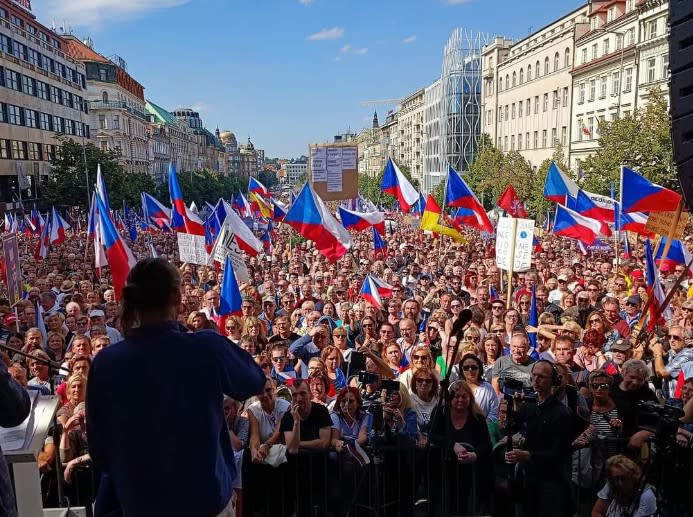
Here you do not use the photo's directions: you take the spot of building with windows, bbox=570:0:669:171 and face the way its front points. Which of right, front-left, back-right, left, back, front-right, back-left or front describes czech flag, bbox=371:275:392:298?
front-left

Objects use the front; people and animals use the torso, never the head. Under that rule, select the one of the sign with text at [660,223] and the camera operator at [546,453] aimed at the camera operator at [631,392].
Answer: the sign with text

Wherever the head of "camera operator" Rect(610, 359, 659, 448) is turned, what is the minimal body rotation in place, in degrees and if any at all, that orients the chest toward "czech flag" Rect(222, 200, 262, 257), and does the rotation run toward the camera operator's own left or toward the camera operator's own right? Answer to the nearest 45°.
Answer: approximately 180°

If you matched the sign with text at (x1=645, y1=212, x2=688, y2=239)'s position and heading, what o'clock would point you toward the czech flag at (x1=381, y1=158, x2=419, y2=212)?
The czech flag is roughly at 4 o'clock from the sign with text.

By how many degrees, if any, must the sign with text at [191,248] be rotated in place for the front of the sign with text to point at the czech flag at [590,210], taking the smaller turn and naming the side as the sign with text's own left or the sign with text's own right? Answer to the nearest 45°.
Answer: approximately 90° to the sign with text's own left

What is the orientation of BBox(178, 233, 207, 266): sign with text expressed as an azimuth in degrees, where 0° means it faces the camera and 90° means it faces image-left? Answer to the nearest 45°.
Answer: approximately 0°

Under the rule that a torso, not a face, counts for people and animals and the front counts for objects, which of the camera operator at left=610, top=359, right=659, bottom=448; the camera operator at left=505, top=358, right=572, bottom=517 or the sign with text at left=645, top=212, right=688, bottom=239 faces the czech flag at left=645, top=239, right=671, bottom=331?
the sign with text

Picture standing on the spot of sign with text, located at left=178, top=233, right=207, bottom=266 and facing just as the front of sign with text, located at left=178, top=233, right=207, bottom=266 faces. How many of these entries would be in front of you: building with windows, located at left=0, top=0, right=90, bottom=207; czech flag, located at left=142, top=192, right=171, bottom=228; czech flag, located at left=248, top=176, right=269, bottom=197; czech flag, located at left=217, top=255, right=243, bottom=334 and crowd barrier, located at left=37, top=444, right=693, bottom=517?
2

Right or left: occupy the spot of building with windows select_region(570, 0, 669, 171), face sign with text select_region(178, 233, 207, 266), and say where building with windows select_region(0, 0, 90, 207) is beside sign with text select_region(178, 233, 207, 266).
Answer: right

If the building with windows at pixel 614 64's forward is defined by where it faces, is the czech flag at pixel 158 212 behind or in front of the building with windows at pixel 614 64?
in front

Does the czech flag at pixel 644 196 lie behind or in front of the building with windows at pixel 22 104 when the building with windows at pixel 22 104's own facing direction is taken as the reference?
in front

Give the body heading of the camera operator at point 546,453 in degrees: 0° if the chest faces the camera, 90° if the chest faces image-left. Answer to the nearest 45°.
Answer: approximately 45°

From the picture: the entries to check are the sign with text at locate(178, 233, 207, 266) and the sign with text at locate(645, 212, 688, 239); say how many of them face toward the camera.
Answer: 2
